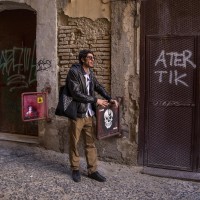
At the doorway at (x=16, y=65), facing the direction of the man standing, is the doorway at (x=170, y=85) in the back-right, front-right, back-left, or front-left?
front-left

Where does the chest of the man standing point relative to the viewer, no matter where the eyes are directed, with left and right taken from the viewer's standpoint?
facing the viewer and to the right of the viewer

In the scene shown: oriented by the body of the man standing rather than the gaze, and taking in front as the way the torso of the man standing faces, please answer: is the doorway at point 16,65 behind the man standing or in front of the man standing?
behind

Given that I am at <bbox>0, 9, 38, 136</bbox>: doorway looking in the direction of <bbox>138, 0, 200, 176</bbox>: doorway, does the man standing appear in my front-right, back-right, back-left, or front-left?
front-right

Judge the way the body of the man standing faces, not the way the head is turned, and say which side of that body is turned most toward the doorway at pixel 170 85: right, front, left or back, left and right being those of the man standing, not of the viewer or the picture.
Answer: left

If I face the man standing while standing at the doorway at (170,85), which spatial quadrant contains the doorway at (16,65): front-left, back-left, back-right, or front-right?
front-right
